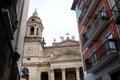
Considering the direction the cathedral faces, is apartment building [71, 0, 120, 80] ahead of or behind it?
ahead

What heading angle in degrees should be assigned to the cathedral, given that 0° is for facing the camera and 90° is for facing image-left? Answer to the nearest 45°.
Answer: approximately 0°
